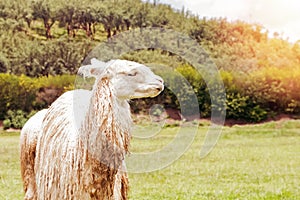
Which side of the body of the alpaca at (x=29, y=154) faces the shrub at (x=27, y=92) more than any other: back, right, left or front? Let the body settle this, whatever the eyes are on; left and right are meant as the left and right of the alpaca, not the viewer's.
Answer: left

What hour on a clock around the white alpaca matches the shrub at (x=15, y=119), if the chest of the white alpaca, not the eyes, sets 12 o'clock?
The shrub is roughly at 7 o'clock from the white alpaca.

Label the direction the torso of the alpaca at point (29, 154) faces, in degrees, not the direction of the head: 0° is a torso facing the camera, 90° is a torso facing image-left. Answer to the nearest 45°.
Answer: approximately 270°

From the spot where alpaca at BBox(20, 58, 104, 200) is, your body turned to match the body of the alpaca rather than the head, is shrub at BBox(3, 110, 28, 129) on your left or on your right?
on your left
